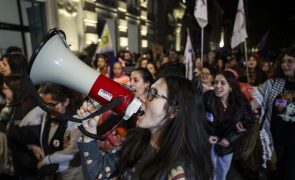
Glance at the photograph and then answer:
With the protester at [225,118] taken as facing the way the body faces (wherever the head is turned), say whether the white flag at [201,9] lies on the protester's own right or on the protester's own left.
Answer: on the protester's own right

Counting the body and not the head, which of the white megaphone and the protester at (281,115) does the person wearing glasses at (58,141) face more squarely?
the white megaphone

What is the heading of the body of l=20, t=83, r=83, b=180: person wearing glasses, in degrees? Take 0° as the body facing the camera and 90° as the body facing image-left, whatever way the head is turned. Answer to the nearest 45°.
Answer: approximately 45°

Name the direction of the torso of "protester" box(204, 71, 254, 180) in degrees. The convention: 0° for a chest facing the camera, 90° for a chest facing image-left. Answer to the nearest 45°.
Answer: approximately 45°

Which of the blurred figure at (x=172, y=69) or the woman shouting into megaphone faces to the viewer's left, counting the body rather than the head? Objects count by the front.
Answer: the woman shouting into megaphone

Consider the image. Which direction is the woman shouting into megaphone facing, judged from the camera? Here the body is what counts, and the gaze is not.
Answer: to the viewer's left

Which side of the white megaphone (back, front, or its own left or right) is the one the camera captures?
left

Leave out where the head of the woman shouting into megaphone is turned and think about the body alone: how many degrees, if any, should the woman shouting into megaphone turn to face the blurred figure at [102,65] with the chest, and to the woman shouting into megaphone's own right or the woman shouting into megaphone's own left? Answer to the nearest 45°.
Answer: approximately 90° to the woman shouting into megaphone's own right

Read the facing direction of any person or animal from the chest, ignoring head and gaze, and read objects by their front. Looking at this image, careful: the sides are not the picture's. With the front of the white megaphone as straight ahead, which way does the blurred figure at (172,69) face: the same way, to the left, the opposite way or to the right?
to the left
